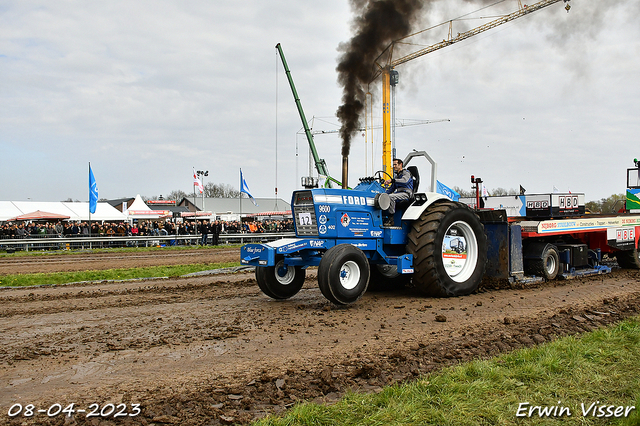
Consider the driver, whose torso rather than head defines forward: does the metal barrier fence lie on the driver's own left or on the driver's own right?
on the driver's own right

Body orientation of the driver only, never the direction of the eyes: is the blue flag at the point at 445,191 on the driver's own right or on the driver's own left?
on the driver's own right

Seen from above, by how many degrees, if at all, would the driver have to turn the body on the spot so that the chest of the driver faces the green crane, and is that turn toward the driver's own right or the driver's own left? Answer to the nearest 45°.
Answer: approximately 90° to the driver's own right

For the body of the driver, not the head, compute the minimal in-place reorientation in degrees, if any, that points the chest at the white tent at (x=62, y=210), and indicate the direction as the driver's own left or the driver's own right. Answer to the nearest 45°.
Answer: approximately 45° to the driver's own right

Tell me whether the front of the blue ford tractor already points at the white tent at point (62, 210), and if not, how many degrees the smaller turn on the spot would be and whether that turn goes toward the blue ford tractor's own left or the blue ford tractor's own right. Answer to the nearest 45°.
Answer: approximately 90° to the blue ford tractor's own right

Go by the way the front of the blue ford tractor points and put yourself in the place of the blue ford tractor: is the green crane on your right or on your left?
on your right

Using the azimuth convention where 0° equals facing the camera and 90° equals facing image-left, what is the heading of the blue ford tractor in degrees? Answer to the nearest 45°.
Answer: approximately 45°

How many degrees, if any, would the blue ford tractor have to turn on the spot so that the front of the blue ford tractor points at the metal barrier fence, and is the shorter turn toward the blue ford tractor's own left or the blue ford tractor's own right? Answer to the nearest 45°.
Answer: approximately 90° to the blue ford tractor's own right

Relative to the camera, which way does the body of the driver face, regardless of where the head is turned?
to the viewer's left
